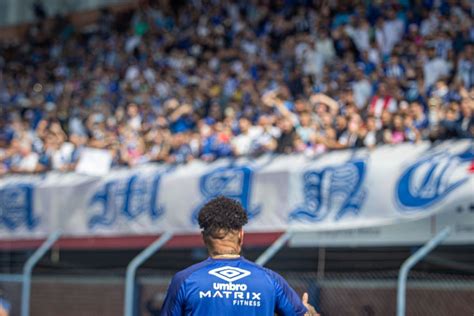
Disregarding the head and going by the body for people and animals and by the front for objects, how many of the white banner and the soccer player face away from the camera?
1

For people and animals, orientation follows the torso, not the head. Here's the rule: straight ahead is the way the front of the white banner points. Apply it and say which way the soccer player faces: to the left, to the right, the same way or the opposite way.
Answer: the opposite way

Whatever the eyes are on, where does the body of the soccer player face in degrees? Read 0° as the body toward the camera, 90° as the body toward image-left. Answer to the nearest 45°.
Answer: approximately 180°

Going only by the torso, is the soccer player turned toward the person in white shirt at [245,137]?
yes

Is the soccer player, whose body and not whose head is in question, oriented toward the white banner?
yes

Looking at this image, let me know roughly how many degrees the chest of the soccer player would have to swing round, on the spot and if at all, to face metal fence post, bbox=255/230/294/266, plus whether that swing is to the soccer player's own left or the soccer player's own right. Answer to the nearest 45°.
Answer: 0° — they already face it

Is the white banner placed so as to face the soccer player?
yes

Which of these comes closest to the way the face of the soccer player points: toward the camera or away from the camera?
away from the camera

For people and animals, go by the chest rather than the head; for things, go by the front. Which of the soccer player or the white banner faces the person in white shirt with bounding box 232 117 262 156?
the soccer player

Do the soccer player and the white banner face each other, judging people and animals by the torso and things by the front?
yes
